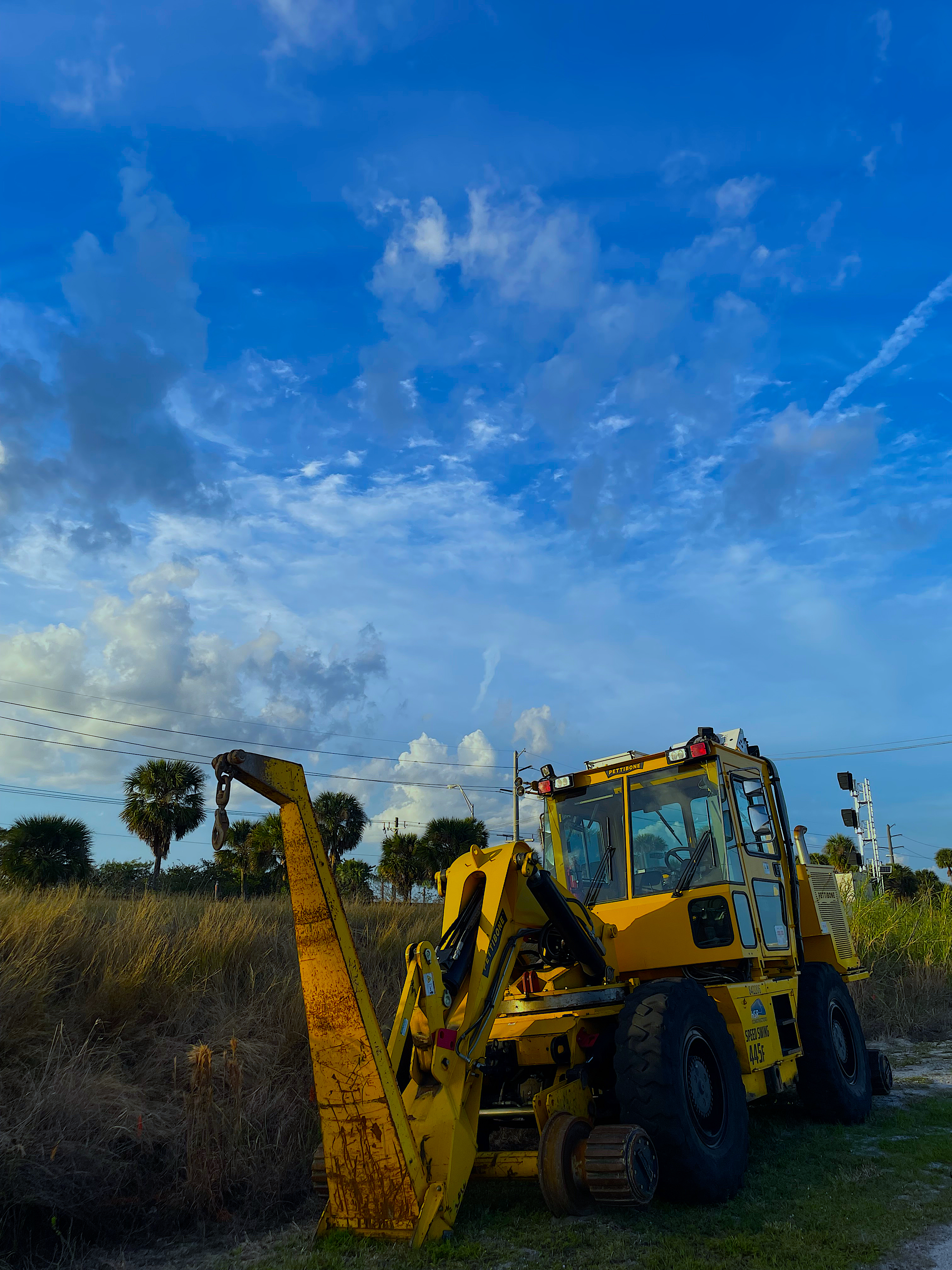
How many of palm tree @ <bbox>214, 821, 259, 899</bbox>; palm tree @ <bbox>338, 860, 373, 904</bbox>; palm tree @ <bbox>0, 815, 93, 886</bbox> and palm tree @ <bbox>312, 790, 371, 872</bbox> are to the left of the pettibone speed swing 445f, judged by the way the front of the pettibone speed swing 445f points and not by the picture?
0

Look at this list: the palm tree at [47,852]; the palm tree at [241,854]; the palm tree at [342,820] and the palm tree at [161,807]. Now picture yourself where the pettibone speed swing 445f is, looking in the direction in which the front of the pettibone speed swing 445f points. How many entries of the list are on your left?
0

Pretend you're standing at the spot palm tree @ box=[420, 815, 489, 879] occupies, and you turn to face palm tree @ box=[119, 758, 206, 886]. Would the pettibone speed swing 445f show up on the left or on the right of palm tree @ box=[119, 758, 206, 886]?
left

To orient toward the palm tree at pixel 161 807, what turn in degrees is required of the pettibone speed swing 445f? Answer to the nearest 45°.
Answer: approximately 90° to its right

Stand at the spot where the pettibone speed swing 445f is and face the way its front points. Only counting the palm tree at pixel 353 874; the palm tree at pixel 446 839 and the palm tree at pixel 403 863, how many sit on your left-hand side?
0

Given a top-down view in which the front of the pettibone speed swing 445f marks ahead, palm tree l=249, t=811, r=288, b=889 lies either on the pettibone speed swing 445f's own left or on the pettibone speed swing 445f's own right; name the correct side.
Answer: on the pettibone speed swing 445f's own right

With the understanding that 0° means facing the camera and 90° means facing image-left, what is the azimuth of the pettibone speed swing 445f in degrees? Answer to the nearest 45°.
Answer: approximately 45°

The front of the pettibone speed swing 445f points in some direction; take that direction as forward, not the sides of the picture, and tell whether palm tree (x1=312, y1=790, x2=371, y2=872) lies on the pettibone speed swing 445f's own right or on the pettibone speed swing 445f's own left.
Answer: on the pettibone speed swing 445f's own right

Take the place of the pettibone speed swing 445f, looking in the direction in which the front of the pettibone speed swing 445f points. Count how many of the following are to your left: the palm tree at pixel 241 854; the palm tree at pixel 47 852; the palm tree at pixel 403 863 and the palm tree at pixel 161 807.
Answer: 0

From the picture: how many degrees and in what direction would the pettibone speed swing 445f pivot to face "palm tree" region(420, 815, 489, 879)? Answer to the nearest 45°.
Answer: approximately 135° to its right

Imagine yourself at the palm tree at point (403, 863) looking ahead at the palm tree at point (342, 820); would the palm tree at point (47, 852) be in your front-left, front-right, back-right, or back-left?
front-left

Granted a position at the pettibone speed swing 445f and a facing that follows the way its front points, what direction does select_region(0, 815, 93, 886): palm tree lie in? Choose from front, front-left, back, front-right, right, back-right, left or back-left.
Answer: right

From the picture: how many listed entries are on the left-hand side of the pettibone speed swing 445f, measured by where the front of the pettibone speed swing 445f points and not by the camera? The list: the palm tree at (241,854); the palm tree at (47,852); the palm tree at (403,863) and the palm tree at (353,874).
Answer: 0

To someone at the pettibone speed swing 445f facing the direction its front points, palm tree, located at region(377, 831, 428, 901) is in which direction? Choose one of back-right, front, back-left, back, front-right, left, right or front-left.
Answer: back-right

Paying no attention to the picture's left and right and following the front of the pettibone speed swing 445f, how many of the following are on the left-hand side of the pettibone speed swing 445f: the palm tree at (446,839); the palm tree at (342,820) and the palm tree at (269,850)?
0

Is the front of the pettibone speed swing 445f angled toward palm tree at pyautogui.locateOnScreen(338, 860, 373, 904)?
no
